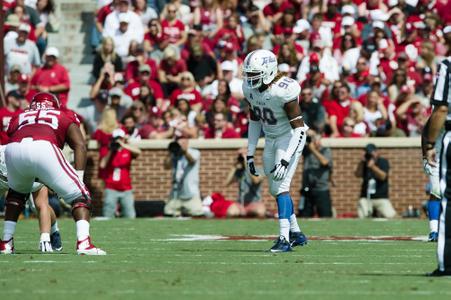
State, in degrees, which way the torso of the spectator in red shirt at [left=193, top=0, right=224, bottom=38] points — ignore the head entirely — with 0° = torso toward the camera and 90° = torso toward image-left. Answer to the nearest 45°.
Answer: approximately 0°

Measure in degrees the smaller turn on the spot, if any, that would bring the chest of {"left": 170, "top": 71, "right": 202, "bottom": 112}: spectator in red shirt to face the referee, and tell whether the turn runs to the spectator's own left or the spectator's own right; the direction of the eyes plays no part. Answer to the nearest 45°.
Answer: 0° — they already face them

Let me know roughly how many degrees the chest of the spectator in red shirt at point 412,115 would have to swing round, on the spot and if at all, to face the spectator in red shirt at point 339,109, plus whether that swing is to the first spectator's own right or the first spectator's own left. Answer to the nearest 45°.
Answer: approximately 90° to the first spectator's own right

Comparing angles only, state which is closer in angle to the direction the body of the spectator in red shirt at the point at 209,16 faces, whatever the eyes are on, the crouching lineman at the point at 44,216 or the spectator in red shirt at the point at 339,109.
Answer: the crouching lineman

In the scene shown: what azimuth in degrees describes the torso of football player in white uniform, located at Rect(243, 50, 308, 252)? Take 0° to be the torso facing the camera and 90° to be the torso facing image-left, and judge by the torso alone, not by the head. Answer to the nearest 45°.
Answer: approximately 45°
